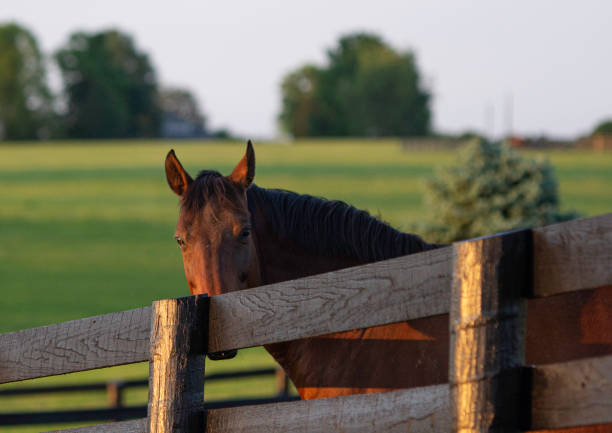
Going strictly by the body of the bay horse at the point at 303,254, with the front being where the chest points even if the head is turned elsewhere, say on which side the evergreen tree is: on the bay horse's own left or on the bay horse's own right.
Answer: on the bay horse's own right

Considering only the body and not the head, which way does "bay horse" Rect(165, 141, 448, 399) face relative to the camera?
to the viewer's left

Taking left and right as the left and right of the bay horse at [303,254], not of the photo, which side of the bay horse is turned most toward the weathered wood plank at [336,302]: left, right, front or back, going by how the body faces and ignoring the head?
left

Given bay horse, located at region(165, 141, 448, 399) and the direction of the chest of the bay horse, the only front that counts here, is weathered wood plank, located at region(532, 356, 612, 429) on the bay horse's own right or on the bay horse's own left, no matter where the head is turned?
on the bay horse's own left

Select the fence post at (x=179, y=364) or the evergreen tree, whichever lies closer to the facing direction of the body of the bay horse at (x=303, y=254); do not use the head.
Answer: the fence post

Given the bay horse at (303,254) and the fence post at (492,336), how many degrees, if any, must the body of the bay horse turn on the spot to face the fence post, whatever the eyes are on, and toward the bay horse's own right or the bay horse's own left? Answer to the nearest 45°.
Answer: approximately 90° to the bay horse's own left
